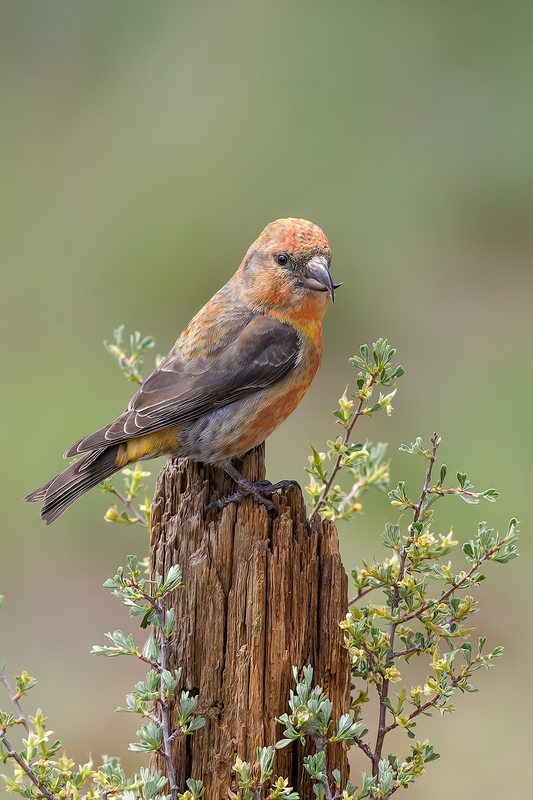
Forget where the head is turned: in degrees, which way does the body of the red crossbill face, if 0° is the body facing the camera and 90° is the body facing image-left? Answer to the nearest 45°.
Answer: approximately 270°
